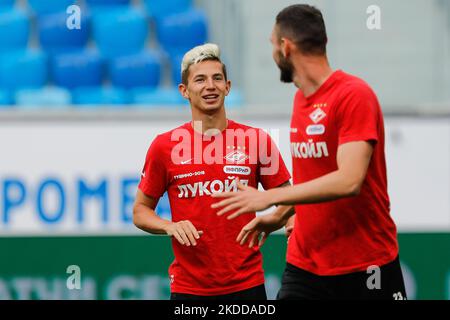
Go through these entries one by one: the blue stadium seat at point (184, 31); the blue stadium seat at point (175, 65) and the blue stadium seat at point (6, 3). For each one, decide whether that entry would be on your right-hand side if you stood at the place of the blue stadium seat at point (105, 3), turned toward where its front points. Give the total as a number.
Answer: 1

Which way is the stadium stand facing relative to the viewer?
toward the camera

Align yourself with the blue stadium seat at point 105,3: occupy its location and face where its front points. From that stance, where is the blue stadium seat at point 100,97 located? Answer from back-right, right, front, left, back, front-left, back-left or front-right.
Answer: front

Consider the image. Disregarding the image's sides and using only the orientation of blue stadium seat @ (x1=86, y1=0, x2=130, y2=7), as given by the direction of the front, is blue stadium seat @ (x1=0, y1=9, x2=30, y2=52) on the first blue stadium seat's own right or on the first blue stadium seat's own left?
on the first blue stadium seat's own right

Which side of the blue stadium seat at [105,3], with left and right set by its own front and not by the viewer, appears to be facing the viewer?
front

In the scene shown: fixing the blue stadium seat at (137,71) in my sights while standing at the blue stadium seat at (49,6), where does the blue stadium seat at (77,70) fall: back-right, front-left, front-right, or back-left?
front-right
